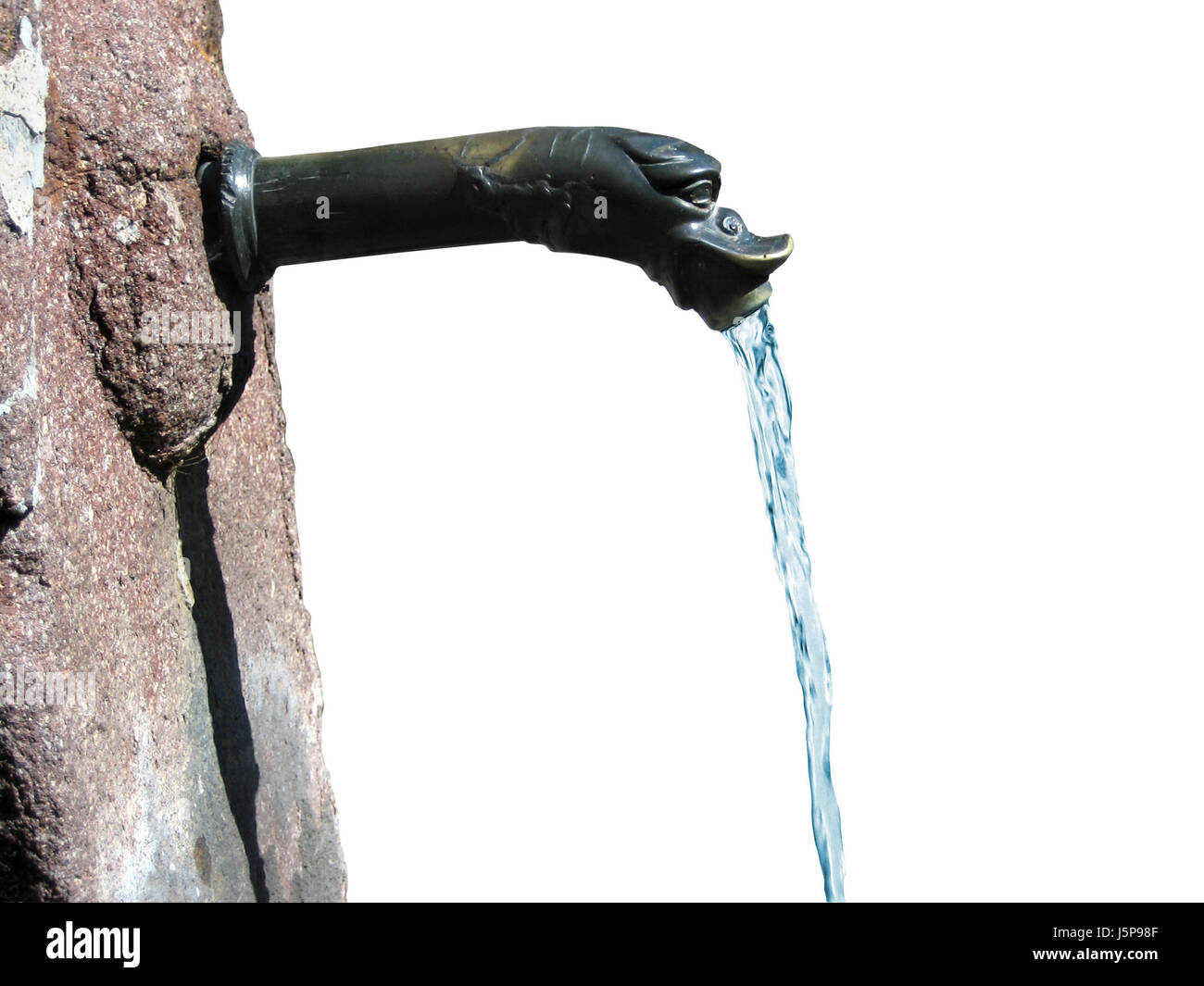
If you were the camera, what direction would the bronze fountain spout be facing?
facing to the right of the viewer
